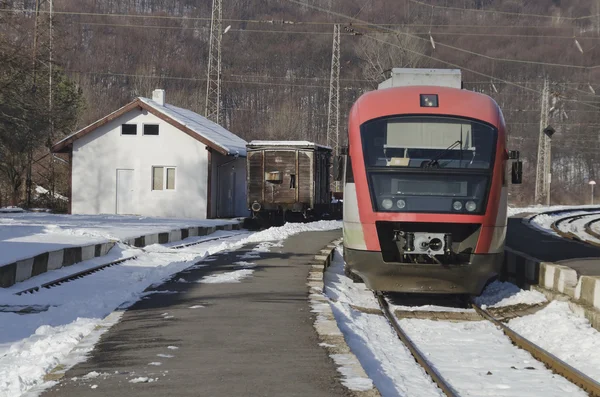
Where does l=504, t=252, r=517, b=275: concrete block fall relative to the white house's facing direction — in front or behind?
in front

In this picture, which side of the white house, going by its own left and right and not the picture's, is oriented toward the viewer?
front

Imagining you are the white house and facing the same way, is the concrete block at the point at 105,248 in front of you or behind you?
in front

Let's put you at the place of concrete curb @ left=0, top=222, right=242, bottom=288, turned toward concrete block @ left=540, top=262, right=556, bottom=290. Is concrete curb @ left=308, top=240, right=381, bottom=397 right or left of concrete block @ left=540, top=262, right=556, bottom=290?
right

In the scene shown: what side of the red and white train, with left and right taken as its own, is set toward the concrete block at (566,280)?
left

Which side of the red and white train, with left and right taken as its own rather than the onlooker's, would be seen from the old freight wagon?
back

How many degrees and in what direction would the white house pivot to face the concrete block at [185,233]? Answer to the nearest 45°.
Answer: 0° — it already faces it

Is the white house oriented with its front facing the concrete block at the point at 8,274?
yes

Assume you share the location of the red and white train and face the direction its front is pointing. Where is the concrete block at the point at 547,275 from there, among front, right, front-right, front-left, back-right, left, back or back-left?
front-left

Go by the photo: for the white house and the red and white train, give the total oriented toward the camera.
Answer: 2

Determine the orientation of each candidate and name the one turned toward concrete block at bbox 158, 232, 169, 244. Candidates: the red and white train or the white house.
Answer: the white house

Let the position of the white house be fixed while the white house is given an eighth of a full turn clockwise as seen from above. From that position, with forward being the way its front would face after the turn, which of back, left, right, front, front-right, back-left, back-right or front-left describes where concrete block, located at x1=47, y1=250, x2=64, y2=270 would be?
front-left

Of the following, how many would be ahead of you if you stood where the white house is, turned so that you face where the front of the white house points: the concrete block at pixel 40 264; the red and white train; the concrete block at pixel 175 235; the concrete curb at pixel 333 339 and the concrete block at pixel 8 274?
5

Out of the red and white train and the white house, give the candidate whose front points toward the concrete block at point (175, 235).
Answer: the white house

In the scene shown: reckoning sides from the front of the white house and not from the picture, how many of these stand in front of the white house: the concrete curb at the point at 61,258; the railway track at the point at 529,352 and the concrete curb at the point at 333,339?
3

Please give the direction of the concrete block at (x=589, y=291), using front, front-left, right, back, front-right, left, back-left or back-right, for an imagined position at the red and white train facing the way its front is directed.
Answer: left

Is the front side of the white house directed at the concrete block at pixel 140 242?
yes
